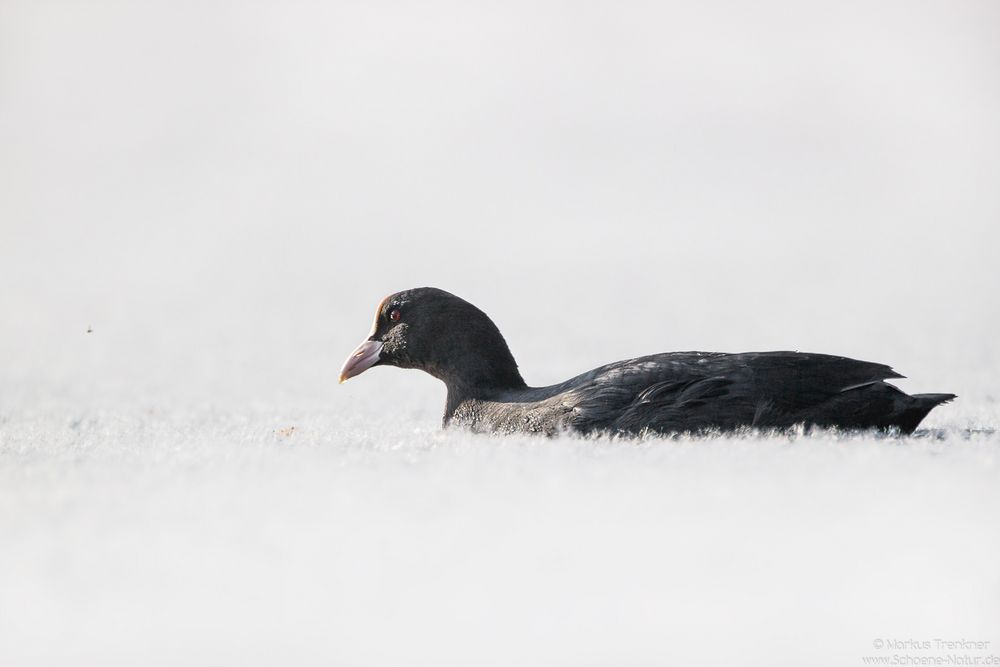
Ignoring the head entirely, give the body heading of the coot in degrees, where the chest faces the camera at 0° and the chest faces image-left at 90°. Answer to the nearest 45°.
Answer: approximately 90°
